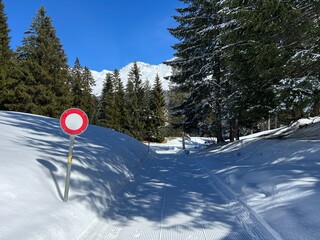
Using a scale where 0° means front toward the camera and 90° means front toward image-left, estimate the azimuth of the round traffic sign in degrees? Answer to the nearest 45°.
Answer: approximately 0°

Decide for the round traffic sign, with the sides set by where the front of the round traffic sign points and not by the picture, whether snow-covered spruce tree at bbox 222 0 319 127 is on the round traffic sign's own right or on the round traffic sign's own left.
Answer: on the round traffic sign's own left

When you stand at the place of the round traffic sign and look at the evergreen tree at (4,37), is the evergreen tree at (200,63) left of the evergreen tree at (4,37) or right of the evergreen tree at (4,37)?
right

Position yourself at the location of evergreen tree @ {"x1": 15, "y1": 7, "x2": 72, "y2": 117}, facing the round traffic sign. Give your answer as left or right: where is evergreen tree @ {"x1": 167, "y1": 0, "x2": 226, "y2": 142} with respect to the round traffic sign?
left

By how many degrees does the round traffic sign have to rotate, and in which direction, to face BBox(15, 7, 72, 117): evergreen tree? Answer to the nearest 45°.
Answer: approximately 180°

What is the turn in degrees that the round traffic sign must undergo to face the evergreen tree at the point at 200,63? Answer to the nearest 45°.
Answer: approximately 135° to its left

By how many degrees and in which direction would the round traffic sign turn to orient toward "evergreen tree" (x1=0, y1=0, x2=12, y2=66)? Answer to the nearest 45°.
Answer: approximately 180°
